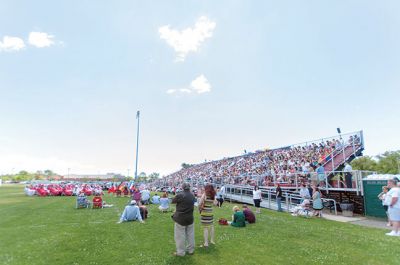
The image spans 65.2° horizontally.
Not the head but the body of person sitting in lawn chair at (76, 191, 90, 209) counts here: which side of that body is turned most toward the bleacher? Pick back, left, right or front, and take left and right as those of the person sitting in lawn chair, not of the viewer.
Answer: right

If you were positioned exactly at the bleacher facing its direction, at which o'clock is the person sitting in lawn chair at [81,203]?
The person sitting in lawn chair is roughly at 1 o'clock from the bleacher.

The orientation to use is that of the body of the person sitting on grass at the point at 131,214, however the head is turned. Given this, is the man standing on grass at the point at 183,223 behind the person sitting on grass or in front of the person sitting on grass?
behind

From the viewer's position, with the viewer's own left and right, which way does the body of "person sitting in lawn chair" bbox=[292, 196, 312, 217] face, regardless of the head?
facing to the left of the viewer

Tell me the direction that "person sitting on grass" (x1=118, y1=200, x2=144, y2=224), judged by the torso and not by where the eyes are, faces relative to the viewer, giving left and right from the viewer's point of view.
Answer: facing away from the viewer

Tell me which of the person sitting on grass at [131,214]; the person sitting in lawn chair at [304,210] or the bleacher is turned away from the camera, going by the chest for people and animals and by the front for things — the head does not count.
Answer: the person sitting on grass

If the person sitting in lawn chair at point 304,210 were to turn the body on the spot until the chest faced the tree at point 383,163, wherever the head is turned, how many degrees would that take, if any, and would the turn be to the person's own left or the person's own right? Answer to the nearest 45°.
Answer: approximately 90° to the person's own right

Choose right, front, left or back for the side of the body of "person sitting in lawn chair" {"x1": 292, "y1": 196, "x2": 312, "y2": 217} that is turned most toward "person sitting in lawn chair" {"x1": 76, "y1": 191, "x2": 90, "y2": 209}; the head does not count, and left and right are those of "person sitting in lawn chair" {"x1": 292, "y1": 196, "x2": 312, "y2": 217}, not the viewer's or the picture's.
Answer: front

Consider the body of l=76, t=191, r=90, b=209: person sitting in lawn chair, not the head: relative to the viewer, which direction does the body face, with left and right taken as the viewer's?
facing away from the viewer

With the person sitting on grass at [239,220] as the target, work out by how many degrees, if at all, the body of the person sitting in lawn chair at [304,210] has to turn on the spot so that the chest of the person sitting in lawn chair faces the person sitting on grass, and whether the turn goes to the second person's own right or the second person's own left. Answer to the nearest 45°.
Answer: approximately 45° to the second person's own left

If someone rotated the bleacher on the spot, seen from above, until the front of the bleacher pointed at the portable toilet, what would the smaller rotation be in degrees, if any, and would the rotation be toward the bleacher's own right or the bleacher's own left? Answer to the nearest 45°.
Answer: approximately 45° to the bleacher's own left

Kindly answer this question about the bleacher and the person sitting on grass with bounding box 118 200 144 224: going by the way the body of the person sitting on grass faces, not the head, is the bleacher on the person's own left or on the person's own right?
on the person's own right

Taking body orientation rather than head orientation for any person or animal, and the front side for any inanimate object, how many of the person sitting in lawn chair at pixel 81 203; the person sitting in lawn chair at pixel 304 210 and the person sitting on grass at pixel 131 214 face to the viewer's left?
1

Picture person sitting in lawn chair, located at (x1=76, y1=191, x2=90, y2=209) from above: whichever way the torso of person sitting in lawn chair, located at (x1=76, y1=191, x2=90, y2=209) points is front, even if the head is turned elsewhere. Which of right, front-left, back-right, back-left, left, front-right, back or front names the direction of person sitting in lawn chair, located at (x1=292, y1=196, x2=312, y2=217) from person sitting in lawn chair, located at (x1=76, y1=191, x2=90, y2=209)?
back-right

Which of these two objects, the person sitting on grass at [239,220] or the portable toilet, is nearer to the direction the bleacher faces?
the person sitting on grass
